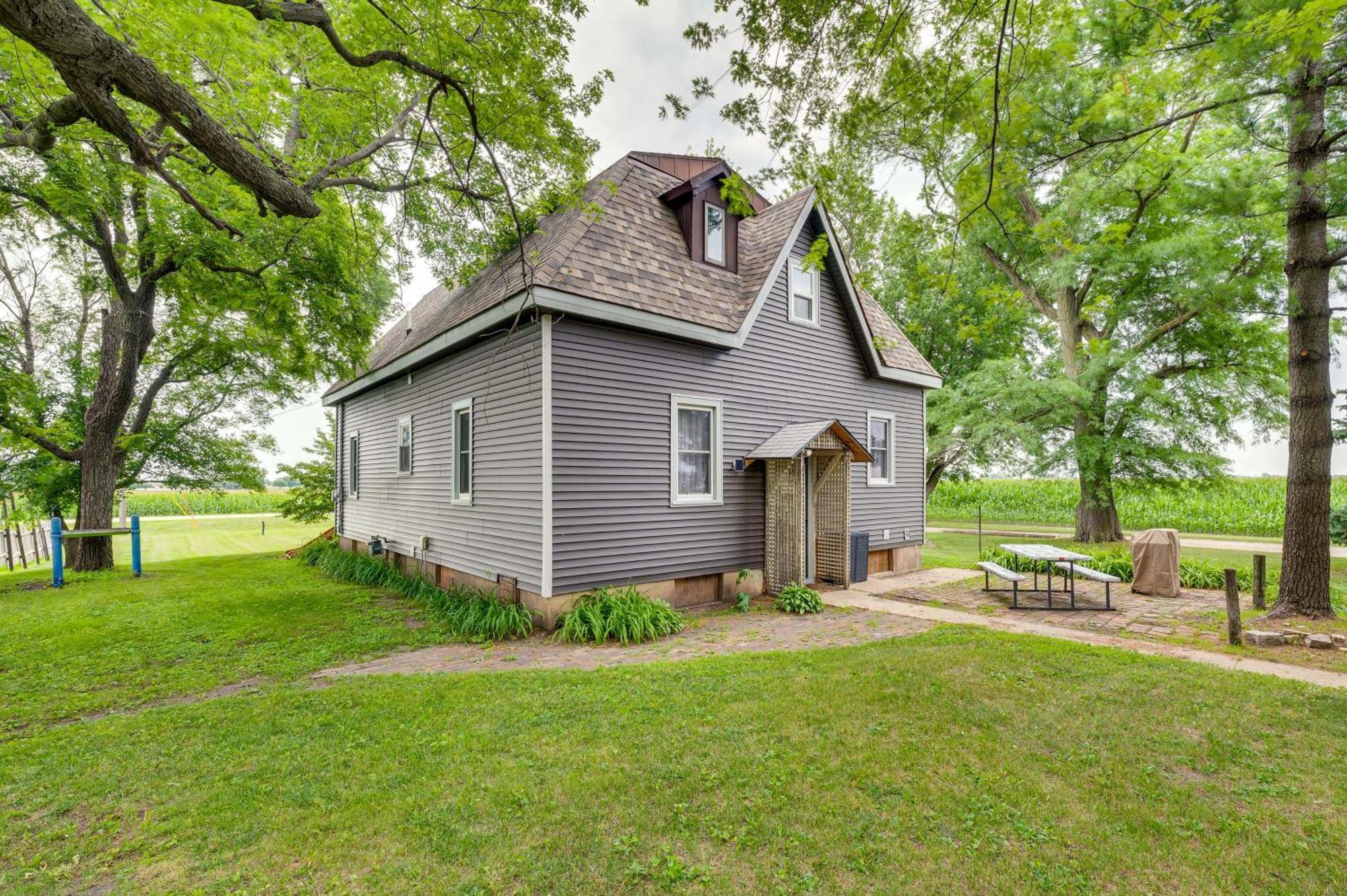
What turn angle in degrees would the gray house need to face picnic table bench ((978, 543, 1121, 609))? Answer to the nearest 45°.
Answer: approximately 45° to its left

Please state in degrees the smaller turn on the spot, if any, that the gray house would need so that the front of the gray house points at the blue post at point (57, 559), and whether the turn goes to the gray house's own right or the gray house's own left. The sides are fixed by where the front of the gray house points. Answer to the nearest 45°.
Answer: approximately 135° to the gray house's own right

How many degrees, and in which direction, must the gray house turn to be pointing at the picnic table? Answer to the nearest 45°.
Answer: approximately 45° to its left

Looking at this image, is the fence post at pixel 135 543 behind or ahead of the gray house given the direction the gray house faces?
behind

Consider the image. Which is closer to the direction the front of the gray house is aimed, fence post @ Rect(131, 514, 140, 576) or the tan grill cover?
the tan grill cover

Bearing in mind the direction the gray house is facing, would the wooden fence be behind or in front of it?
behind

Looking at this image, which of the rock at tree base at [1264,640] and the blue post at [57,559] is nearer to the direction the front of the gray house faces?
the rock at tree base

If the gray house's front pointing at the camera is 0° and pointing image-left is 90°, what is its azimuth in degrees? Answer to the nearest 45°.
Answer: approximately 315°

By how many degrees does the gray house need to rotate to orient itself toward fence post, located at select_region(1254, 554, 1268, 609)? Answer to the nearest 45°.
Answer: approximately 45° to its left
